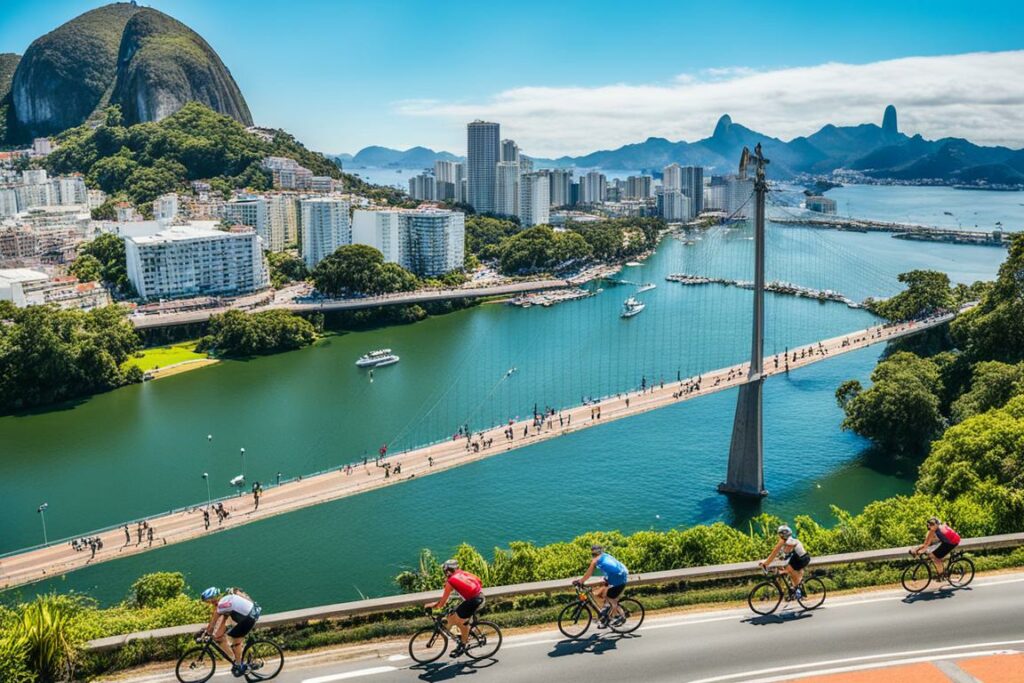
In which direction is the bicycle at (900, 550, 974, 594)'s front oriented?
to the viewer's left

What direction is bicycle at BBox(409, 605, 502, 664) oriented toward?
to the viewer's left

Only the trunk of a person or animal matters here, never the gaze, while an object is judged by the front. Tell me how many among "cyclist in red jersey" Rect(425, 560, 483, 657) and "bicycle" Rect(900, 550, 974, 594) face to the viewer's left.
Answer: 2

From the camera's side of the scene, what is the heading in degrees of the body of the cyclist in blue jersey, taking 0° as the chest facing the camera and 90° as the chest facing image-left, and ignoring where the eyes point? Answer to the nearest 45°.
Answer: approximately 90°

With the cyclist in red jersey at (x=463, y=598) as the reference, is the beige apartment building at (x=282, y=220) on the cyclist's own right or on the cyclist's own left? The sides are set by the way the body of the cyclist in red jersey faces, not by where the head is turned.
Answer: on the cyclist's own right

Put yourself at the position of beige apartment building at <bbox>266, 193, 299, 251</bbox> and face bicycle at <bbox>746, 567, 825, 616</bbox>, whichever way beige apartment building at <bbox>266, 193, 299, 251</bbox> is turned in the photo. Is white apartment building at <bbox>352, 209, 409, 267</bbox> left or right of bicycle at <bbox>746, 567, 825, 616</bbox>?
left

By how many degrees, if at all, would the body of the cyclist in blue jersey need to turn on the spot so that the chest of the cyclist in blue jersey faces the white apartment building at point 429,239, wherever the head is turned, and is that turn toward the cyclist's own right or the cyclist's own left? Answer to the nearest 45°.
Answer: approximately 90° to the cyclist's own right
